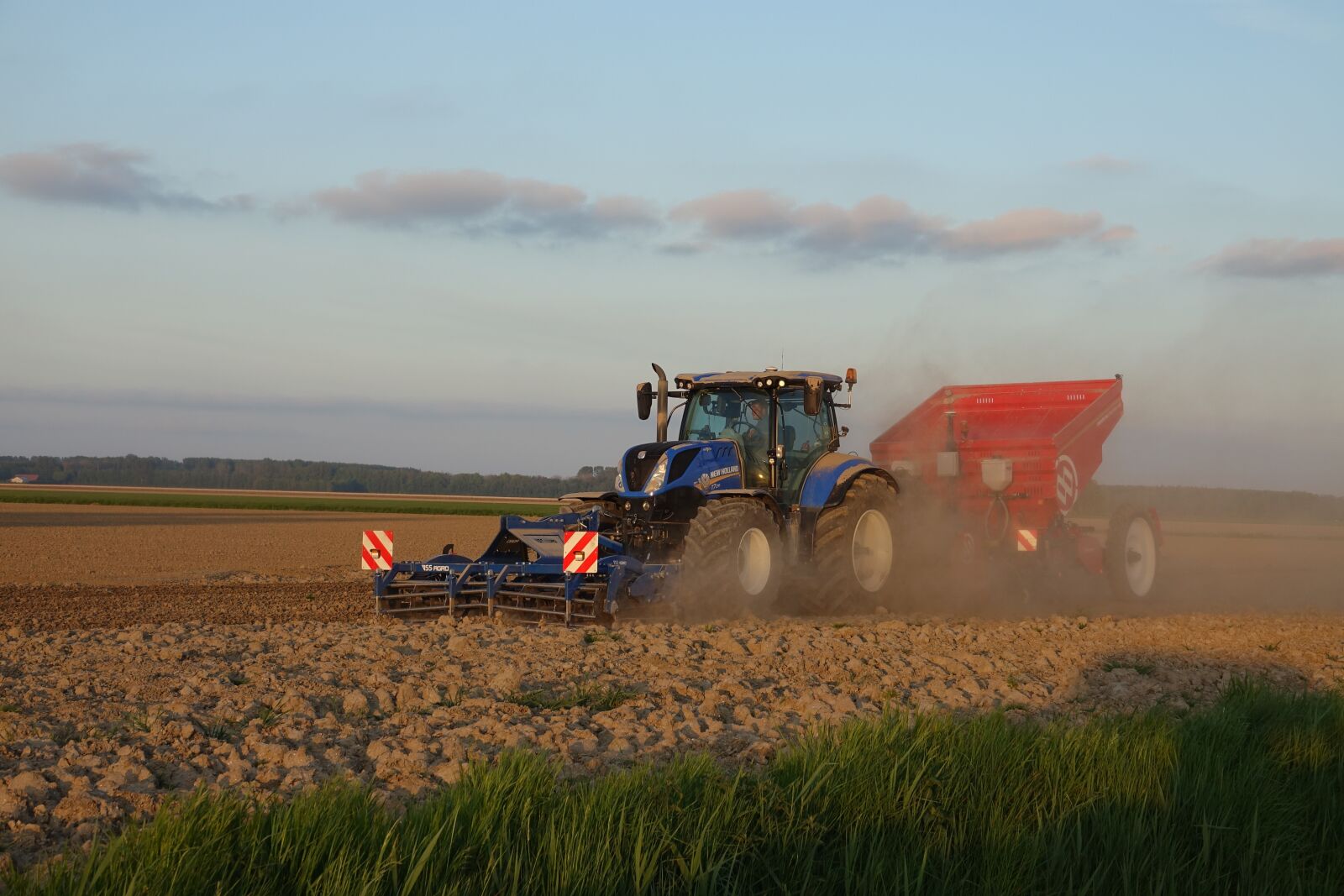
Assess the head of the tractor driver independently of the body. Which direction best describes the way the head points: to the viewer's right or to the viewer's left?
to the viewer's left

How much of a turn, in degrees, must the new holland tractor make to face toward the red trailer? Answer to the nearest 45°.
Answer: approximately 180°

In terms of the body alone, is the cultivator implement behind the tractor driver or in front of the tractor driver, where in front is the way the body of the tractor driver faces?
in front

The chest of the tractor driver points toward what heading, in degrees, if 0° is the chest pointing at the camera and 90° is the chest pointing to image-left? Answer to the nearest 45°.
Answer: approximately 45°

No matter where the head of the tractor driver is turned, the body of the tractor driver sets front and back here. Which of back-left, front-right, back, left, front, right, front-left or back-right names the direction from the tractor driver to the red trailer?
back

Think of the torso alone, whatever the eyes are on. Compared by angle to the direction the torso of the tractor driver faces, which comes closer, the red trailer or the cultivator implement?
the cultivator implement

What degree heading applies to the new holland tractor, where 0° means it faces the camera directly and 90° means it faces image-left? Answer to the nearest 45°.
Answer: approximately 45°
